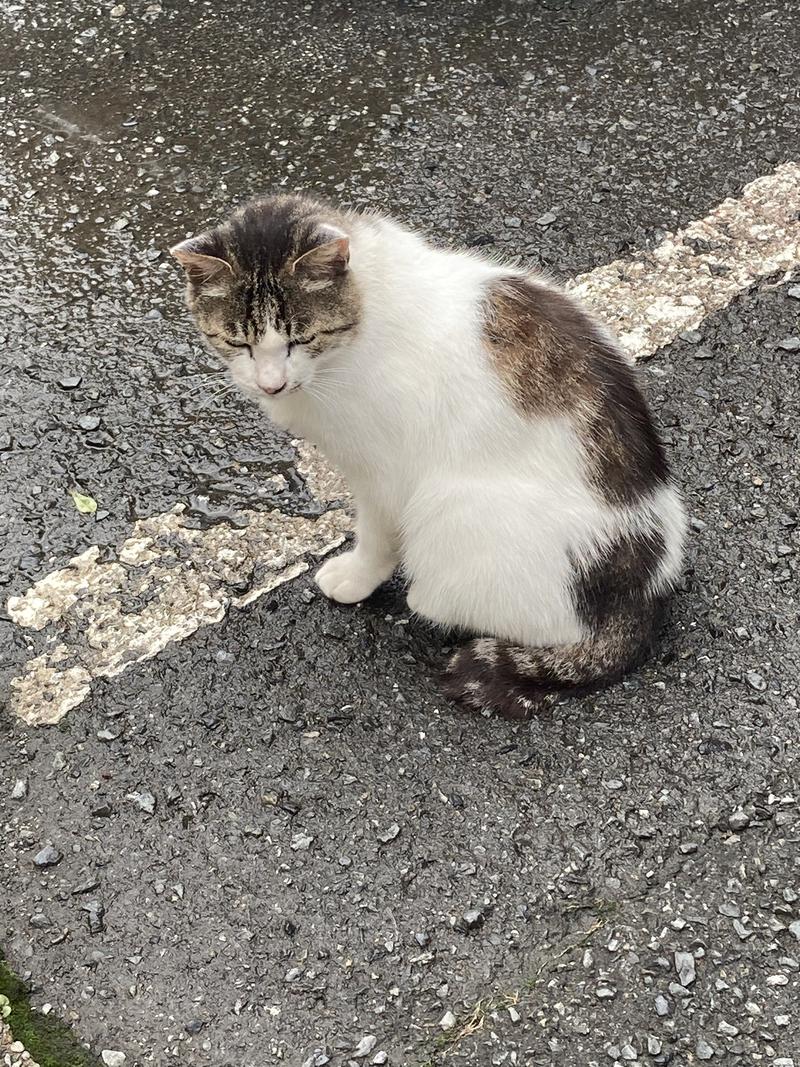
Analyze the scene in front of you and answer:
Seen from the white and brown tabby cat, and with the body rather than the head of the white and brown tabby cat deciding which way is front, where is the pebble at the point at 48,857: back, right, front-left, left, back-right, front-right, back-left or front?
front-left

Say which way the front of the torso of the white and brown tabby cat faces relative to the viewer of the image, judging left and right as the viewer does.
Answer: facing to the left of the viewer

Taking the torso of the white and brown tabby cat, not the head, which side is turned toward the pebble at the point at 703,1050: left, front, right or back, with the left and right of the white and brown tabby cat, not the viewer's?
left

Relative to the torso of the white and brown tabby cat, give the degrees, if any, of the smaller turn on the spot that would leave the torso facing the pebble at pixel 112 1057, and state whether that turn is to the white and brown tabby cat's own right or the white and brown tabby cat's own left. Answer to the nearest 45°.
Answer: approximately 45° to the white and brown tabby cat's own left

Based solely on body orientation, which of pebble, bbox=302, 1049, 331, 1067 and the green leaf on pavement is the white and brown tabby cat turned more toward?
the green leaf on pavement

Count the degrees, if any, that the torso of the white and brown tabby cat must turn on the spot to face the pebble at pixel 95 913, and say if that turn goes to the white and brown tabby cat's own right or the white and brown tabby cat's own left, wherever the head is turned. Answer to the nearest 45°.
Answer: approximately 45° to the white and brown tabby cat's own left

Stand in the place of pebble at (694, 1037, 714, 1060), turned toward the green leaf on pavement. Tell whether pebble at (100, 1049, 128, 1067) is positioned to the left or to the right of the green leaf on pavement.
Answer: left

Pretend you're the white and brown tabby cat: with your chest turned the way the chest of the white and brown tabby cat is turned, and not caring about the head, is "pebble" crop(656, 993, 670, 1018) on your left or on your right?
on your left

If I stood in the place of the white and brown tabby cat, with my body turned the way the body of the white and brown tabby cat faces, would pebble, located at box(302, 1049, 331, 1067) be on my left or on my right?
on my left
